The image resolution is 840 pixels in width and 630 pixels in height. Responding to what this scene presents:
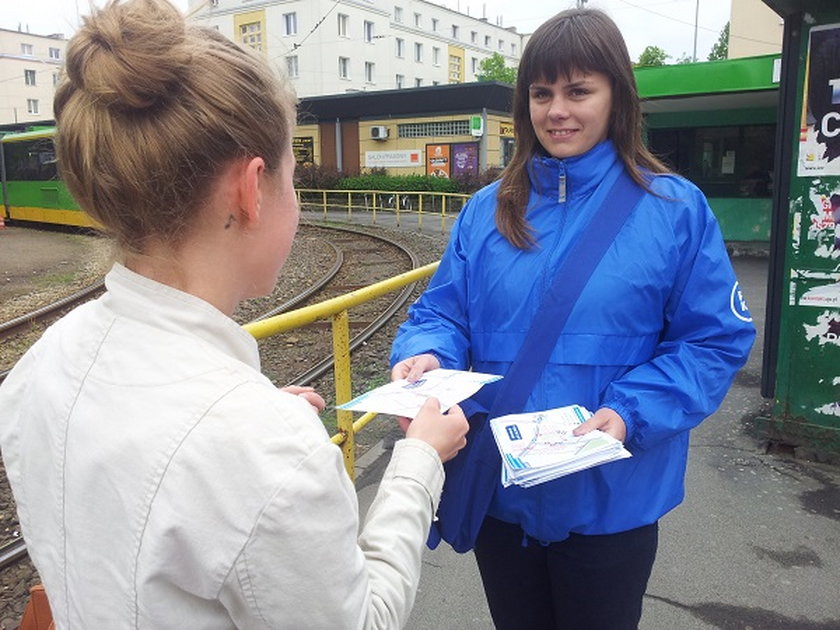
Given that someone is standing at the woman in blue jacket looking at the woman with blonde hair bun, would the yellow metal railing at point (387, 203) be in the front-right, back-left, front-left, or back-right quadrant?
back-right

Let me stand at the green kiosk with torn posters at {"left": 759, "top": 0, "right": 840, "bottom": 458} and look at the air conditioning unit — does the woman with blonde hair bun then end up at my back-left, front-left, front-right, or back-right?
back-left

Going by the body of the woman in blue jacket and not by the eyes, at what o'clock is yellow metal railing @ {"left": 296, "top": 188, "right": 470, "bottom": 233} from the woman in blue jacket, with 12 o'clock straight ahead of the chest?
The yellow metal railing is roughly at 4 o'clock from the woman in blue jacket.

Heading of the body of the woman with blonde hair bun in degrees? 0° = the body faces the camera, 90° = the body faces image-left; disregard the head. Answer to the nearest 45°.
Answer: approximately 225°

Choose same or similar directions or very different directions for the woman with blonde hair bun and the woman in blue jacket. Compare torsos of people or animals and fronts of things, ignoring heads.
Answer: very different directions

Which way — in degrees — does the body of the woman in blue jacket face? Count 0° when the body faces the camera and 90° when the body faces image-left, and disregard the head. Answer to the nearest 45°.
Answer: approximately 45°

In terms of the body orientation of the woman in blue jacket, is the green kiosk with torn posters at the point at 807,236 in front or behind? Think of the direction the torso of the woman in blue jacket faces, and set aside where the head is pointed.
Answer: behind

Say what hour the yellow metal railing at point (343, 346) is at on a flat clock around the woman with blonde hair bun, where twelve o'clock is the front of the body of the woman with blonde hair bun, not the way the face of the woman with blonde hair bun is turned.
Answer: The yellow metal railing is roughly at 11 o'clock from the woman with blonde hair bun.

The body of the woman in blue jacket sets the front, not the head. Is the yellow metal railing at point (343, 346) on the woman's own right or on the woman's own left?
on the woman's own right

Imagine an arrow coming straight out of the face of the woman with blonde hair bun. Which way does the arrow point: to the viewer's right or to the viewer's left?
to the viewer's right

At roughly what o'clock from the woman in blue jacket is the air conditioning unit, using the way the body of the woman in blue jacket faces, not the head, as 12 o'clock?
The air conditioning unit is roughly at 4 o'clock from the woman in blue jacket.

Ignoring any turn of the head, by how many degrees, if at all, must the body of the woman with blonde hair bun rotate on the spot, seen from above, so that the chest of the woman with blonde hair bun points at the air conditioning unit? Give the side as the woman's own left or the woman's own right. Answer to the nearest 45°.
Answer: approximately 45° to the woman's own left
